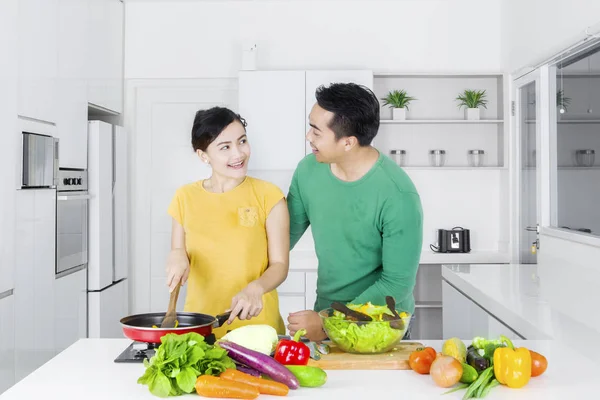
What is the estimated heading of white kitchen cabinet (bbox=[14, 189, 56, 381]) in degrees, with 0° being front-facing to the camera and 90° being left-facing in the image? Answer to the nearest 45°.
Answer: approximately 270°

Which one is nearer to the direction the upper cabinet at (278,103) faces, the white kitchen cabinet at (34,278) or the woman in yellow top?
the woman in yellow top

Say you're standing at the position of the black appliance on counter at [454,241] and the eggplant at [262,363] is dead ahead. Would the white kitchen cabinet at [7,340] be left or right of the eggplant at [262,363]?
right

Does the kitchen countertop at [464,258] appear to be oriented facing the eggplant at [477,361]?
yes

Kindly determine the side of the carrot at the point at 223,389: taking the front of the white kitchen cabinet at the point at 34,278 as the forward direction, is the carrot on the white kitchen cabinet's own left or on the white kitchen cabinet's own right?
on the white kitchen cabinet's own right

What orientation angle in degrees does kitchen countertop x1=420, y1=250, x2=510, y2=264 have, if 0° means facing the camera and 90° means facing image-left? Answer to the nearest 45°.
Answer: approximately 0°

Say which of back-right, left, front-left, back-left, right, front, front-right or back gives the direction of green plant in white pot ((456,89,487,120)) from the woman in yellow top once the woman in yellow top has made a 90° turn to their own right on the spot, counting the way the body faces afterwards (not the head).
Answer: back-right
